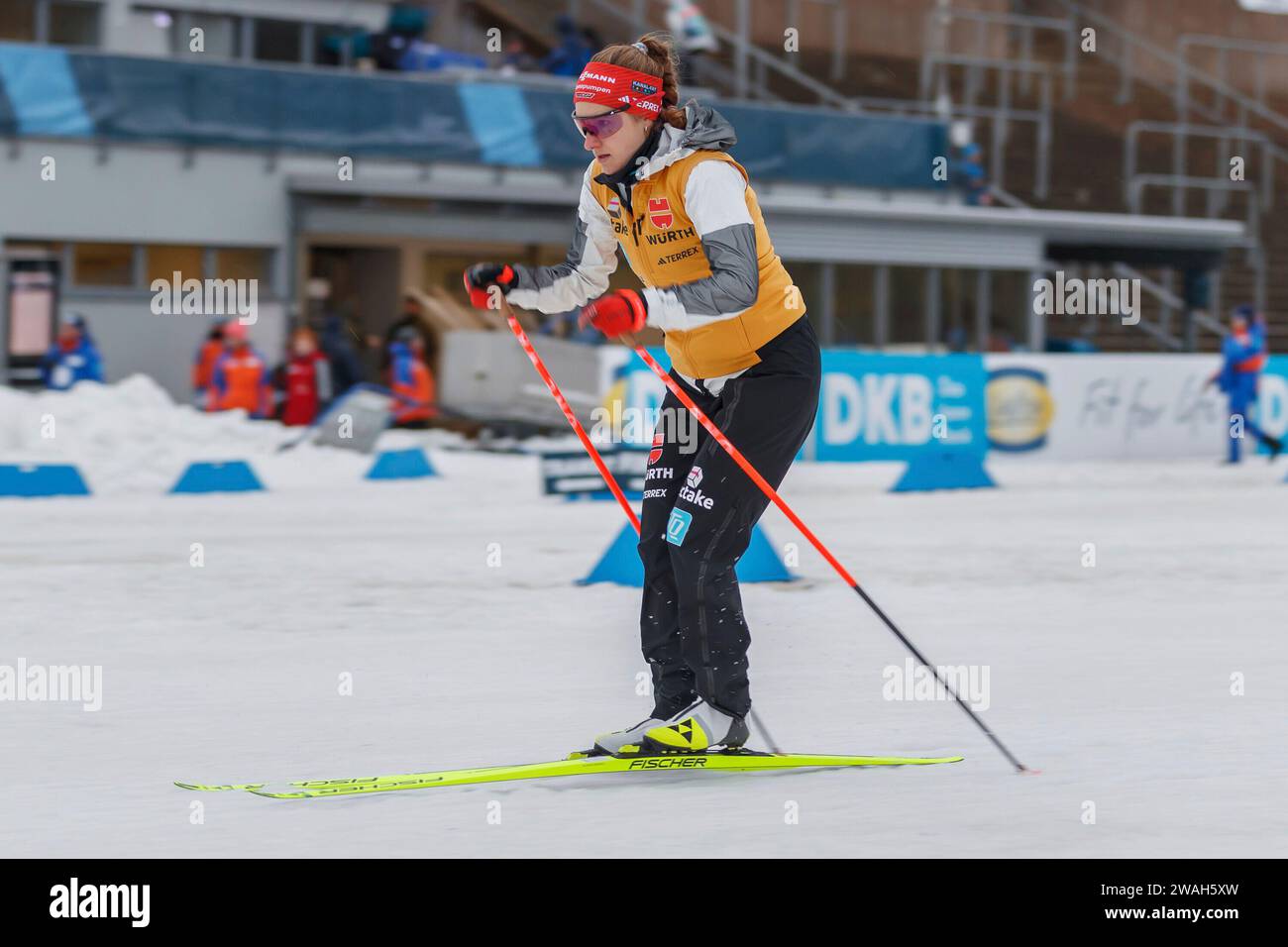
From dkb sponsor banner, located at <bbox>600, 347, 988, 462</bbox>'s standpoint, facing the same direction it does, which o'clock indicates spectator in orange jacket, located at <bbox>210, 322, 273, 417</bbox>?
The spectator in orange jacket is roughly at 3 o'clock from the dkb sponsor banner.

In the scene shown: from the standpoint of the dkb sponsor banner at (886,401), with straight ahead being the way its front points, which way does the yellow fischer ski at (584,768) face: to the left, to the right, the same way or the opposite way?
to the right

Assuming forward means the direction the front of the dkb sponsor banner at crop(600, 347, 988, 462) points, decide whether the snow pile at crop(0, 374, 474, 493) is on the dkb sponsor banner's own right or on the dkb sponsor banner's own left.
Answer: on the dkb sponsor banner's own right

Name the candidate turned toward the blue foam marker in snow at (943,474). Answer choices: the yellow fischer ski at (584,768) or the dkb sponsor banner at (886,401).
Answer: the dkb sponsor banner

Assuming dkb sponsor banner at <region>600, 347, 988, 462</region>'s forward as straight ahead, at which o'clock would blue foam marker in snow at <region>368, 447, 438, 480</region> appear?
The blue foam marker in snow is roughly at 2 o'clock from the dkb sponsor banner.

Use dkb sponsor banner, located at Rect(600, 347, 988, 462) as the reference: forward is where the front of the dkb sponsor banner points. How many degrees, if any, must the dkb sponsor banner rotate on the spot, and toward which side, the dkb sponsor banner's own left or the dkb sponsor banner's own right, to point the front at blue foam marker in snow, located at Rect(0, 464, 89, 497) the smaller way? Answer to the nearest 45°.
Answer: approximately 45° to the dkb sponsor banner's own right

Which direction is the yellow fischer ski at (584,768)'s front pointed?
to the viewer's left

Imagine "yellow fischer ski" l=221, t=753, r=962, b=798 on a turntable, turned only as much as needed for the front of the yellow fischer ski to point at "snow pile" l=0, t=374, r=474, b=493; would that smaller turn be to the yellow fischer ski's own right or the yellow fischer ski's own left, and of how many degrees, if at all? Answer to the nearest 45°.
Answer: approximately 90° to the yellow fischer ski's own right

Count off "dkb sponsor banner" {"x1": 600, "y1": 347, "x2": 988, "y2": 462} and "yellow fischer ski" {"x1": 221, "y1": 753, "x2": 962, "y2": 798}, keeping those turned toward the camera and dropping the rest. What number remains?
1

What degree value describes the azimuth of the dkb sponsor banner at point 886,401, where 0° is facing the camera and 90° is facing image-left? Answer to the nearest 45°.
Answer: approximately 0°

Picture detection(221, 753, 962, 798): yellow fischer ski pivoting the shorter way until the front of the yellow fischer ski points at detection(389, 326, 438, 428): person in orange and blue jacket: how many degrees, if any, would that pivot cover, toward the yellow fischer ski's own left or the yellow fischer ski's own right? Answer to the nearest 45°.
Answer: approximately 90° to the yellow fischer ski's own right

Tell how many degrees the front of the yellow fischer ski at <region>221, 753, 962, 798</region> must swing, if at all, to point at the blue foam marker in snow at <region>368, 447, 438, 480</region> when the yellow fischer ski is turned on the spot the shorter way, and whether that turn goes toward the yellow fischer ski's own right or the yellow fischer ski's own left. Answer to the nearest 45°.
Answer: approximately 90° to the yellow fischer ski's own right

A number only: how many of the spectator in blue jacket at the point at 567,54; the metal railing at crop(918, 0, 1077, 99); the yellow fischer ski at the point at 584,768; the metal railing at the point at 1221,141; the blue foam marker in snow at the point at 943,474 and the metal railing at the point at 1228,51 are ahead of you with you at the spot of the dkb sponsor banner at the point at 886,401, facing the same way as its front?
2

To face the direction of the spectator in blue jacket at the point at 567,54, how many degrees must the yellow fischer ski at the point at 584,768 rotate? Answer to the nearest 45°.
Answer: approximately 90° to its right
